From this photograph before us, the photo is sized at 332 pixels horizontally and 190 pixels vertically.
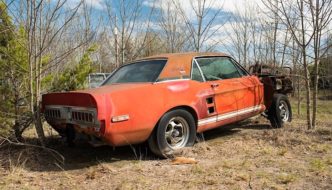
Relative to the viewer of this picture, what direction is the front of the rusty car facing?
facing away from the viewer and to the right of the viewer

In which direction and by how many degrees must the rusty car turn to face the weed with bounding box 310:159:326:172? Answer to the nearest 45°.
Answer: approximately 90° to its right

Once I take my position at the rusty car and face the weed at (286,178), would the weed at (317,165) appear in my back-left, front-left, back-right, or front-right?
front-left

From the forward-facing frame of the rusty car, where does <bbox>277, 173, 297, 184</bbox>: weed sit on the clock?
The weed is roughly at 3 o'clock from the rusty car.

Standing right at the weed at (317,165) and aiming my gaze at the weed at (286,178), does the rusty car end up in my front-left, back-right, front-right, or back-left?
front-right
